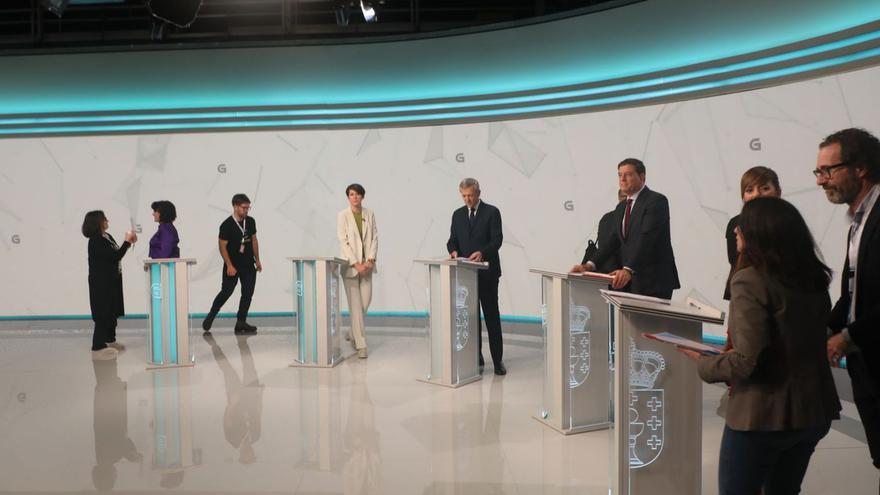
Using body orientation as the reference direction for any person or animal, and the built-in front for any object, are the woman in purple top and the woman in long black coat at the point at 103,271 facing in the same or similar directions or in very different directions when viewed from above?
very different directions

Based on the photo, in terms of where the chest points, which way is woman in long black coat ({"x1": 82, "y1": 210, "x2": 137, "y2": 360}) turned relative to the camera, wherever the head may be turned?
to the viewer's right

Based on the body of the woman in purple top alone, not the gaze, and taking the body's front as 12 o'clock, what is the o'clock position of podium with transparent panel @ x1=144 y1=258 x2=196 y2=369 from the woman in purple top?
The podium with transparent panel is roughly at 9 o'clock from the woman in purple top.

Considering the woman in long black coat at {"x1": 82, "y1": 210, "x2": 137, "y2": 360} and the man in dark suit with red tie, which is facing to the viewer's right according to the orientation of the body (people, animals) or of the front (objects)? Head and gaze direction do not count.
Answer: the woman in long black coat

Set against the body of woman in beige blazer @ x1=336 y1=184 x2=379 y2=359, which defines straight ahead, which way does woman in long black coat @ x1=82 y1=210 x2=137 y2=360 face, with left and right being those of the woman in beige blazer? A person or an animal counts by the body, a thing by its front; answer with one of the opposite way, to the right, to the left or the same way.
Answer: to the left

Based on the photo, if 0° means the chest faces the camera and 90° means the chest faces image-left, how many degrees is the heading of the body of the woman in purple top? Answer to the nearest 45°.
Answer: approximately 90°

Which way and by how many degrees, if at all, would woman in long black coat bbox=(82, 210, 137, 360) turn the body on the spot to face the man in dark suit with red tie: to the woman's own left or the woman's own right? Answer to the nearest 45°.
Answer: approximately 45° to the woman's own right

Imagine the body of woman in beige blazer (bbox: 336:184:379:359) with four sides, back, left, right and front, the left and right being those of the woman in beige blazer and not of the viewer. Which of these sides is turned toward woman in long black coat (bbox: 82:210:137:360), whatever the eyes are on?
right

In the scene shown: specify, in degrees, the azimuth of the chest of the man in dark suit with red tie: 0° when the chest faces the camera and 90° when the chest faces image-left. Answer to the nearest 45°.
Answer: approximately 45°

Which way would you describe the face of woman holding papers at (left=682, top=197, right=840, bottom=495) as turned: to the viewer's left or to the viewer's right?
to the viewer's left

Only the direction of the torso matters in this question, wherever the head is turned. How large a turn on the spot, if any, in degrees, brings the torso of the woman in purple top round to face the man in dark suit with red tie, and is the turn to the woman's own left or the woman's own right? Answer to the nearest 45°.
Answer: approximately 135° to the woman's own left

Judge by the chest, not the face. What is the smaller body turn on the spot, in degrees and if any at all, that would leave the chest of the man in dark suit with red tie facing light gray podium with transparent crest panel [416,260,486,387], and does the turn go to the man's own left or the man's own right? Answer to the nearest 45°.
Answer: approximately 90° to the man's own right

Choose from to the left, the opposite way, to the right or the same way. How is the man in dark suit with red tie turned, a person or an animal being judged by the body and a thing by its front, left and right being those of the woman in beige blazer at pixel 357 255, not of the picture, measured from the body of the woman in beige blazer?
to the right

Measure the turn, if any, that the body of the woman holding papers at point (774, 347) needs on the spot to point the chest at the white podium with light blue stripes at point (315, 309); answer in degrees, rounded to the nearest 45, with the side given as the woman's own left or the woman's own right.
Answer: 0° — they already face it
